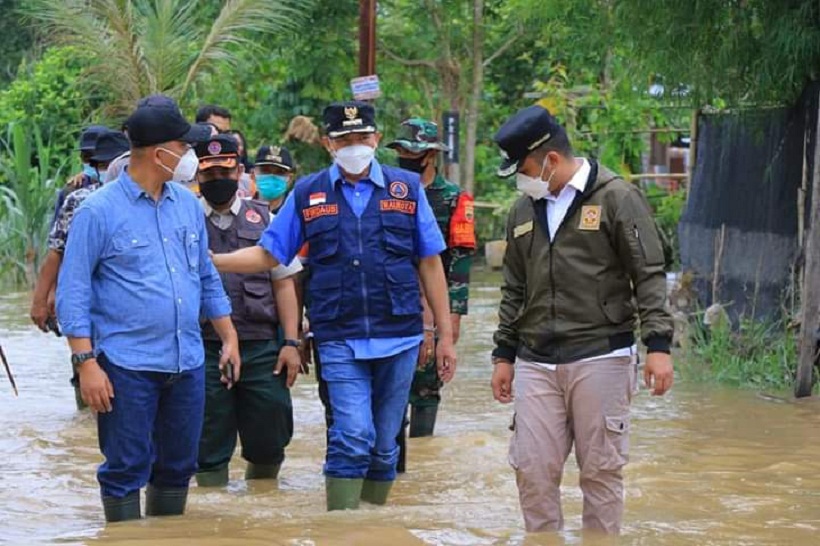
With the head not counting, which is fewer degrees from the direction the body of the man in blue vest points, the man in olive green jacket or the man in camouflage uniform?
the man in olive green jacket

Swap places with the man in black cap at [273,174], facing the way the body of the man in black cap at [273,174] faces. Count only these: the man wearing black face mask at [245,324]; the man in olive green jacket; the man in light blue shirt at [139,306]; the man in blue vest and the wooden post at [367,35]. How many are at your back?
1

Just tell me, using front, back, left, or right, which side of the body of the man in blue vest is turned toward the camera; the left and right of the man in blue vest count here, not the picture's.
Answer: front

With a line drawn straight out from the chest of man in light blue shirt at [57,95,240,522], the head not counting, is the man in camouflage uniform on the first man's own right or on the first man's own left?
on the first man's own left

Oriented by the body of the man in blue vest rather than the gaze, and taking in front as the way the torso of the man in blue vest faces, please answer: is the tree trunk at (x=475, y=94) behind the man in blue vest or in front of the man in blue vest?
behind

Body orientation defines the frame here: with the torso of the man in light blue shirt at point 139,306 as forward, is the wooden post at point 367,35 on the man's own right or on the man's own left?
on the man's own left

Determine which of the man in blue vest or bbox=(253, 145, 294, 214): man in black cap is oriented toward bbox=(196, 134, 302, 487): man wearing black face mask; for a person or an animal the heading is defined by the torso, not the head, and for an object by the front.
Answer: the man in black cap

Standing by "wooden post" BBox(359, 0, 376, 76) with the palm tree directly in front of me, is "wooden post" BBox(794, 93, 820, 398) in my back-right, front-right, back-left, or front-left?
back-left

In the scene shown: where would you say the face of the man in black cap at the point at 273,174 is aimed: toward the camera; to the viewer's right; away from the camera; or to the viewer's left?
toward the camera

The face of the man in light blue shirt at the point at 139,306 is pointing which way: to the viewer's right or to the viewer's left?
to the viewer's right

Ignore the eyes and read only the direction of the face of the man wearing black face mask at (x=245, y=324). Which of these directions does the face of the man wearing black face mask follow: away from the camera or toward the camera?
toward the camera

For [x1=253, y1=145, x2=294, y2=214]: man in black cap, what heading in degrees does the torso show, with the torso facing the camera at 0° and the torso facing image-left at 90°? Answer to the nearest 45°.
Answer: approximately 0°

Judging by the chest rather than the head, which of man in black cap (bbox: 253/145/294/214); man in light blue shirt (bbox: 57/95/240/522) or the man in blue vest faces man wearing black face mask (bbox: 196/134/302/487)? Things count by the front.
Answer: the man in black cap

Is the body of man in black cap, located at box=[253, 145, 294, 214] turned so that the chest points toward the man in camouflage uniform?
no

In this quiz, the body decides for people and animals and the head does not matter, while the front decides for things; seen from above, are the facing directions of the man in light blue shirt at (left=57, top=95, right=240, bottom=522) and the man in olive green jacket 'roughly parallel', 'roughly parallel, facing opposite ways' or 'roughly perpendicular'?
roughly perpendicular

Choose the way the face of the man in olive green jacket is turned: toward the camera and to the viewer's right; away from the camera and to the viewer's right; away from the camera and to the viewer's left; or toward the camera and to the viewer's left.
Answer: toward the camera and to the viewer's left

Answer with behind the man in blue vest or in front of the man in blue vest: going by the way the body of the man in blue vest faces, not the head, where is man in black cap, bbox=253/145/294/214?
behind

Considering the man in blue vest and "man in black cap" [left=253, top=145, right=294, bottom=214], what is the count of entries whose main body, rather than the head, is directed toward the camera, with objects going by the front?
2

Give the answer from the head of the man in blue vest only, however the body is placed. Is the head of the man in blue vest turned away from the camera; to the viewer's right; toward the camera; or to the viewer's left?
toward the camera
